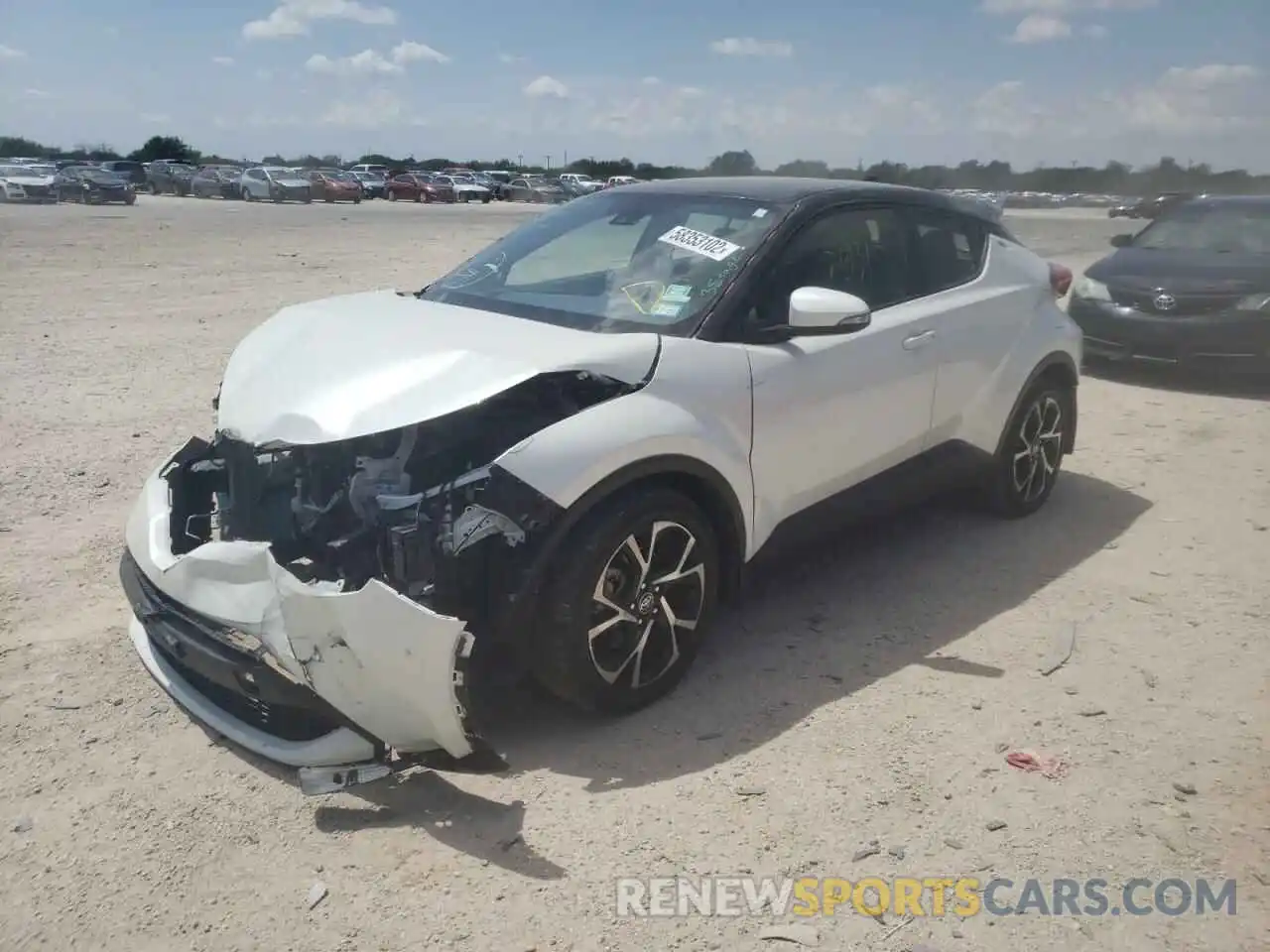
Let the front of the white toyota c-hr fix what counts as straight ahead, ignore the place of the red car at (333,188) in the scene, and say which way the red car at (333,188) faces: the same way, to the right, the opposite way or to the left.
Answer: to the left

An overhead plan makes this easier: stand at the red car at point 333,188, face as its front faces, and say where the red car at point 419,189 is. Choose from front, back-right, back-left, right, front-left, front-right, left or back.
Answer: left

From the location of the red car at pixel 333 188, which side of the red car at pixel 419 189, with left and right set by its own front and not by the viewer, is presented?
right

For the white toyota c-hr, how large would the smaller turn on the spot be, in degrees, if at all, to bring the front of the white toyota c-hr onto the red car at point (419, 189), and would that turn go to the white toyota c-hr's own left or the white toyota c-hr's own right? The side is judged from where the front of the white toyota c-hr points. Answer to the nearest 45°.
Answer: approximately 135° to the white toyota c-hr's own right

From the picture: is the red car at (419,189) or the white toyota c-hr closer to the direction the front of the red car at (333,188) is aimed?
the white toyota c-hr

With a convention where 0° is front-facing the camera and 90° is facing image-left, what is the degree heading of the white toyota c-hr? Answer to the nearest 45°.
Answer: approximately 45°

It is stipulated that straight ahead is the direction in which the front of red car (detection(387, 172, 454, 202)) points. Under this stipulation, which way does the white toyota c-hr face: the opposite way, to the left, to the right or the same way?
to the right

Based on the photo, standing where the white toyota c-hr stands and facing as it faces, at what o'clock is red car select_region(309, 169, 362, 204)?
The red car is roughly at 4 o'clock from the white toyota c-hr.

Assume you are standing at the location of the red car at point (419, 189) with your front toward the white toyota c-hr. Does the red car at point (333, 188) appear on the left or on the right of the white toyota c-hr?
right

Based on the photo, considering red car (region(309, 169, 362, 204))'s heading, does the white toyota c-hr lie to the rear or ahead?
ahead

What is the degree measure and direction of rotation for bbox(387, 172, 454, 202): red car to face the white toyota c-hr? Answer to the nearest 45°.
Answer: approximately 45° to its right

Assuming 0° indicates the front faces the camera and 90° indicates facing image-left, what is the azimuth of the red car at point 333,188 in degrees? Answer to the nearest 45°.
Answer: approximately 315°
